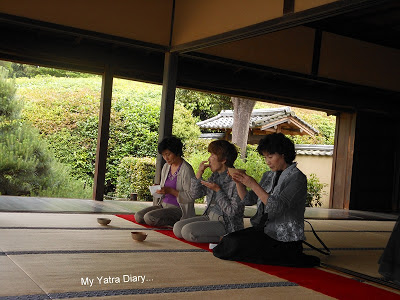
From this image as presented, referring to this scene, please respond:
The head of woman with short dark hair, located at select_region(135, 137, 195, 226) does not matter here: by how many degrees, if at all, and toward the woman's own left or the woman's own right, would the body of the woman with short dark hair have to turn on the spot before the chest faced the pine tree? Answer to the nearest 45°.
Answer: approximately 90° to the woman's own right

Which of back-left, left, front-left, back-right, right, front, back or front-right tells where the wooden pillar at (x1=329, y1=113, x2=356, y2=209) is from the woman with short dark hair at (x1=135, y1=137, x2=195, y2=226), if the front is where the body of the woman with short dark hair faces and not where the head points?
back

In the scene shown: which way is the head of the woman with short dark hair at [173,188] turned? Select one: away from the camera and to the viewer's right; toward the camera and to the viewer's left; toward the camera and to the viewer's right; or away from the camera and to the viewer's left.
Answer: toward the camera and to the viewer's left

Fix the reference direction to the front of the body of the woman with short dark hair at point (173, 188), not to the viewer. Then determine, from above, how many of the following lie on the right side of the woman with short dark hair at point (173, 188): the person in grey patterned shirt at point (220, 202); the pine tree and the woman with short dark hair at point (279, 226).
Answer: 1

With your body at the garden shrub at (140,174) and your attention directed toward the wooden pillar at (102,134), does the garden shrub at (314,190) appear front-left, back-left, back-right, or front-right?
back-left

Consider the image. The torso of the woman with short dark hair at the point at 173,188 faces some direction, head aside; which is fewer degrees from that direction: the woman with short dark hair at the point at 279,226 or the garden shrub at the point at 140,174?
the woman with short dark hair

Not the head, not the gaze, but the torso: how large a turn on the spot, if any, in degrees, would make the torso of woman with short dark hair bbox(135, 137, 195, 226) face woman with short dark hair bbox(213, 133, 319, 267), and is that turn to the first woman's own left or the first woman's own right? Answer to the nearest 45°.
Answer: approximately 90° to the first woman's own left

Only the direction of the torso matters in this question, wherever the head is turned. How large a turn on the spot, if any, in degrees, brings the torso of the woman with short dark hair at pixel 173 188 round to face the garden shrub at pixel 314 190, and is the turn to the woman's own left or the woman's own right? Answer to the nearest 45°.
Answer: approximately 180°

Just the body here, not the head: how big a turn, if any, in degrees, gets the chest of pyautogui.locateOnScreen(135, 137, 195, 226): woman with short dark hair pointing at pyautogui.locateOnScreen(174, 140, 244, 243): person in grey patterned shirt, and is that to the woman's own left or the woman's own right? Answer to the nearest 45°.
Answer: approximately 90° to the woman's own left

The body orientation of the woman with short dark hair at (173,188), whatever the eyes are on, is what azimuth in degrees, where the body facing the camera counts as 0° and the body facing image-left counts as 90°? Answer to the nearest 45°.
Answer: approximately 45°

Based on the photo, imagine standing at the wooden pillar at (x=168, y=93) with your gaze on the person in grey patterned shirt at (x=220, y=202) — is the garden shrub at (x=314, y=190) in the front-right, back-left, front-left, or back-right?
back-left

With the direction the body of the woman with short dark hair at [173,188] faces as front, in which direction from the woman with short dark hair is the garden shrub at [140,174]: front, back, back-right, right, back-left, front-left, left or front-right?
back-right
